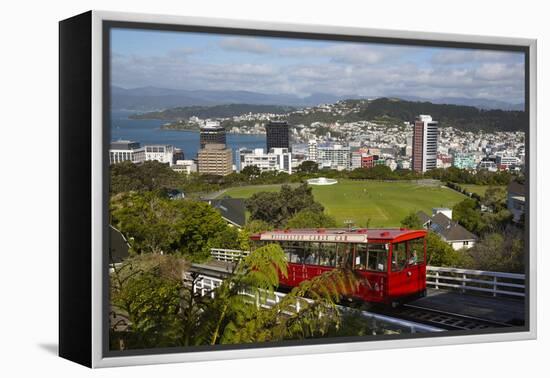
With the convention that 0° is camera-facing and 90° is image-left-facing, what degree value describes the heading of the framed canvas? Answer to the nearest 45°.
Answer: approximately 315°
